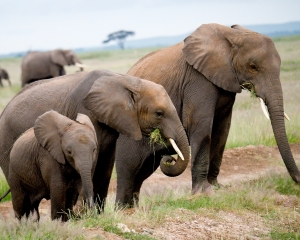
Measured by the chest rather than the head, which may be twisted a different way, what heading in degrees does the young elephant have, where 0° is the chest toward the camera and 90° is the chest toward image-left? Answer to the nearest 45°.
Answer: approximately 315°

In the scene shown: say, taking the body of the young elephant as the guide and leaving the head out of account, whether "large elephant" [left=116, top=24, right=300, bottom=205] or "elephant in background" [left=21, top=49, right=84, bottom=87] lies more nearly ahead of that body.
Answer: the large elephant

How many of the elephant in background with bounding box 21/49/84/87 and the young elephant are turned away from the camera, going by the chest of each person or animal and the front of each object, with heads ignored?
0

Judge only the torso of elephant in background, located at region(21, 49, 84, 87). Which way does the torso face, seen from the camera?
to the viewer's right

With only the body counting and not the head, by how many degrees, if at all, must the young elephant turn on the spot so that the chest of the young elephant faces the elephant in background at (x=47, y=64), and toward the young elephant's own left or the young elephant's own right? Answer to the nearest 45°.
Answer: approximately 135° to the young elephant's own left

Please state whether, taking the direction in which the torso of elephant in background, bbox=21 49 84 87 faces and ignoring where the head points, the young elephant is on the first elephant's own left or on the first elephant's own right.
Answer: on the first elephant's own right

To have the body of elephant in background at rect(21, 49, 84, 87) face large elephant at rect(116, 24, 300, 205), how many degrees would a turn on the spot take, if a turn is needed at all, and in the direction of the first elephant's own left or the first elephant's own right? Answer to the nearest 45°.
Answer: approximately 90° to the first elephant's own right
